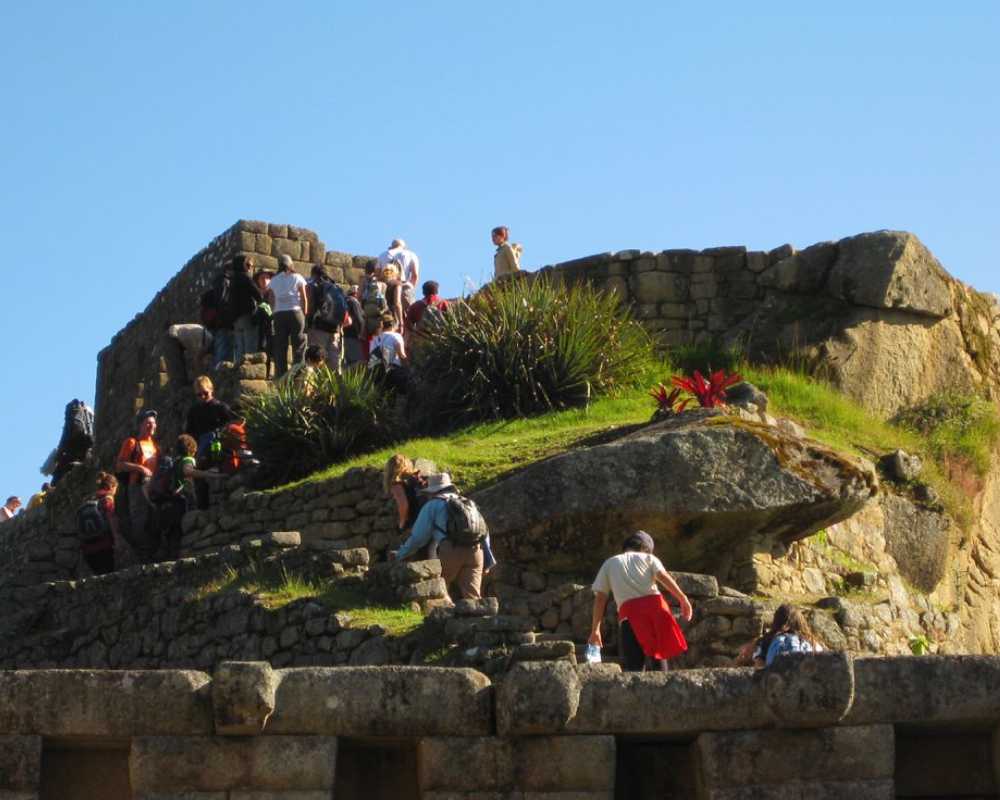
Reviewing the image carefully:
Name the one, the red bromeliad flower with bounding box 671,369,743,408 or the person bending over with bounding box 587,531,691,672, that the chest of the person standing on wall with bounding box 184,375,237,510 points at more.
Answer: the person bending over

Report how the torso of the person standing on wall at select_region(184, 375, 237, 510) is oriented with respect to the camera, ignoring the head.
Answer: toward the camera

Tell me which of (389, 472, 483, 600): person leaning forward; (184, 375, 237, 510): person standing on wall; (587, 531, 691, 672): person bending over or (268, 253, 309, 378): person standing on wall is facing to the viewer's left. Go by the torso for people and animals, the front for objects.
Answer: the person leaning forward

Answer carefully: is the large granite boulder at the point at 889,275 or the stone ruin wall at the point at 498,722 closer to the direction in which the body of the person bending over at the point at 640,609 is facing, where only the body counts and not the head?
the large granite boulder

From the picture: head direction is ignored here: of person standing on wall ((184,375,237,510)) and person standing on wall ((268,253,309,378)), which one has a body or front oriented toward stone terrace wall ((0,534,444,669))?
person standing on wall ((184,375,237,510))

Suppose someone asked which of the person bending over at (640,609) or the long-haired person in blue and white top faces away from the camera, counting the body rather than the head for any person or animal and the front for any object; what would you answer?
the person bending over

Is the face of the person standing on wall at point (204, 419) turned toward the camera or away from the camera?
toward the camera

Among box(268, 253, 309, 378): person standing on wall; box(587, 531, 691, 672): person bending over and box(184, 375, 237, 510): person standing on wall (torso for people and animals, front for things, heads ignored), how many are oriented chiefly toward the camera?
1

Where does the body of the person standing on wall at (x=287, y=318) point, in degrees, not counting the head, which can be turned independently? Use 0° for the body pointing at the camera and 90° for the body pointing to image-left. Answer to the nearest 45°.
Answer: approximately 180°

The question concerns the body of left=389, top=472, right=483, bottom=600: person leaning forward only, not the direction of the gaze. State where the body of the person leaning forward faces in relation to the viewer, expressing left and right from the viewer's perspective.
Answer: facing to the left of the viewer

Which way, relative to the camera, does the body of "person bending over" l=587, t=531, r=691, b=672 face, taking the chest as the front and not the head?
away from the camera

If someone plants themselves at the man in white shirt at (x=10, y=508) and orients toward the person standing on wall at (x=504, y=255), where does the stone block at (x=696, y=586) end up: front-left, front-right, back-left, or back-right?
front-right
